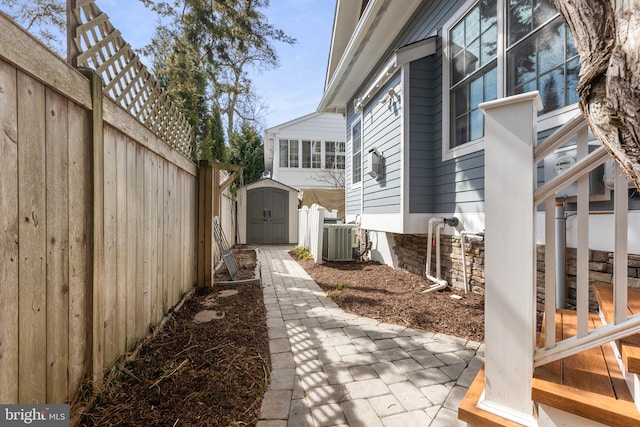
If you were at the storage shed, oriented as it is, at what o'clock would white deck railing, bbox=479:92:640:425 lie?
The white deck railing is roughly at 12 o'clock from the storage shed.

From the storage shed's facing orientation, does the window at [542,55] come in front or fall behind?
in front

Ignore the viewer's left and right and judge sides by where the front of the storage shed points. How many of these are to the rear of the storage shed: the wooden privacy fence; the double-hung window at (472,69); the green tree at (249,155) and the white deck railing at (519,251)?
1

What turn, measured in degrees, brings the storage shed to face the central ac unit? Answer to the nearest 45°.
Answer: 0° — it already faces it

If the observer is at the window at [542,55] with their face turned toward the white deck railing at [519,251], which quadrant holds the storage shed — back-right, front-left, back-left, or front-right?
back-right

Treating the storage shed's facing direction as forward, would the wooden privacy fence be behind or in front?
in front

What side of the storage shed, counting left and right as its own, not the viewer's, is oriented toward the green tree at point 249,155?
back

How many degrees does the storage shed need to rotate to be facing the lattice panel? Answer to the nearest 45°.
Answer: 0° — it already faces it

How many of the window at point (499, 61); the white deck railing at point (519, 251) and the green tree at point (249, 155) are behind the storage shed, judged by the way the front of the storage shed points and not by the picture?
1

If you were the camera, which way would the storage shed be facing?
facing the viewer

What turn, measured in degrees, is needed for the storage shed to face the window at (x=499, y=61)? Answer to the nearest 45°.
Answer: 0° — it already faces it
